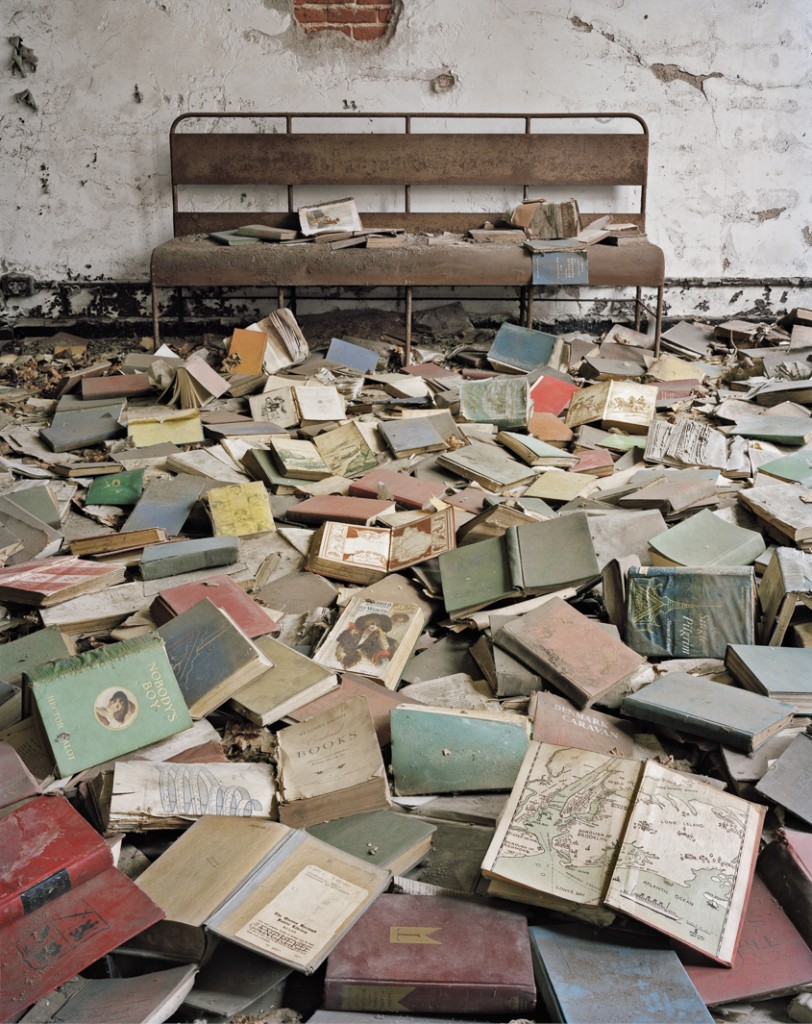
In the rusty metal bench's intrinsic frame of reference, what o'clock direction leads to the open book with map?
The open book with map is roughly at 12 o'clock from the rusty metal bench.

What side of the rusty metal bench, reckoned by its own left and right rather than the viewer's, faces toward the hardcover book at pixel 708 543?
front

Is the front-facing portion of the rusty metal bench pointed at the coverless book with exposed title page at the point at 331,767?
yes

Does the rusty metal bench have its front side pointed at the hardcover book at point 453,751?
yes

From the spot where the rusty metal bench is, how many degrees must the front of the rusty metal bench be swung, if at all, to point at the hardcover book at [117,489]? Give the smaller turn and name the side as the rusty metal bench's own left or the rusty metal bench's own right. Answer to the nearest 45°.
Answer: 0° — it already faces it

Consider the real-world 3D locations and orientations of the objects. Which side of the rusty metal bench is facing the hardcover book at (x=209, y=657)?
front

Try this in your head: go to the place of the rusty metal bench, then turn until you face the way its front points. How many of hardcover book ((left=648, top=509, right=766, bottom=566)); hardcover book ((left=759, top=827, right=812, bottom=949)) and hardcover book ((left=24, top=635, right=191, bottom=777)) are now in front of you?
3

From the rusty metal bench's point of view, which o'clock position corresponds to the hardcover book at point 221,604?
The hardcover book is roughly at 12 o'clock from the rusty metal bench.

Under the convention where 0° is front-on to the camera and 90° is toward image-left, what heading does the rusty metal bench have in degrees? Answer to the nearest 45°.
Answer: approximately 0°

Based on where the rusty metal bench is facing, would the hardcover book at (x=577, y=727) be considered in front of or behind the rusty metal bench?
in front

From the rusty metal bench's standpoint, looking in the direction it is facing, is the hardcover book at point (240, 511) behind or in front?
in front
